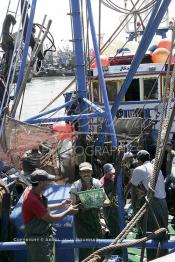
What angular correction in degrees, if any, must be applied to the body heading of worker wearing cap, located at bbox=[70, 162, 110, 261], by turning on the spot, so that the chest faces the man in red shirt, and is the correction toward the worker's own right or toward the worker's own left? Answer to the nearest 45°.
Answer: approximately 45° to the worker's own right

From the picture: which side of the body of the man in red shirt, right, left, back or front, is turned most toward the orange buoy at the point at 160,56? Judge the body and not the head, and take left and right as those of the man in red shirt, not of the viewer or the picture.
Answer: left

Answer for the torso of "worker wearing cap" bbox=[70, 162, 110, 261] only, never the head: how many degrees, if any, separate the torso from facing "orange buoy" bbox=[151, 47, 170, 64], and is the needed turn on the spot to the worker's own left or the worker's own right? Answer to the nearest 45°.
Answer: approximately 180°

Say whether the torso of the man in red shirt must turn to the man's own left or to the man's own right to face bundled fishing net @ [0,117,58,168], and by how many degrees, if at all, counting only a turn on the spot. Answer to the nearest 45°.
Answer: approximately 90° to the man's own left

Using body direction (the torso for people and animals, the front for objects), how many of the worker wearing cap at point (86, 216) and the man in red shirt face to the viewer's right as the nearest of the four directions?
1

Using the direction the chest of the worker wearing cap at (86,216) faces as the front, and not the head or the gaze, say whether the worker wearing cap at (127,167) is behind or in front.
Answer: behind

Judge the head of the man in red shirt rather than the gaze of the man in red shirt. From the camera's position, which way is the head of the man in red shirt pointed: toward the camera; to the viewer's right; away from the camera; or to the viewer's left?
to the viewer's right

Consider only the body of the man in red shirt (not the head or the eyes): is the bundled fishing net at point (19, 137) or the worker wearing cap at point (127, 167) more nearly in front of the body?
the worker wearing cap

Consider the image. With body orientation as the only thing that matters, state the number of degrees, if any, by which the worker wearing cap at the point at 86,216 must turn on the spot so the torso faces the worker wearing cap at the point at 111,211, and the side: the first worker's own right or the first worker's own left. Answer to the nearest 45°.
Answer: approximately 180°

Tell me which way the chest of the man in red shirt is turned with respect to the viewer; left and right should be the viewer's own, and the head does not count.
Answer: facing to the right of the viewer
